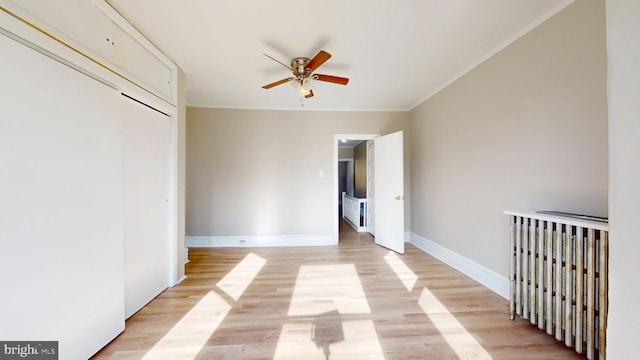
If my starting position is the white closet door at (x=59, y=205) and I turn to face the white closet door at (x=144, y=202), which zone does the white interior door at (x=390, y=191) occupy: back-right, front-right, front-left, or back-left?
front-right

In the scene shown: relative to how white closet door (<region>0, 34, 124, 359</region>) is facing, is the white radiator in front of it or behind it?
in front

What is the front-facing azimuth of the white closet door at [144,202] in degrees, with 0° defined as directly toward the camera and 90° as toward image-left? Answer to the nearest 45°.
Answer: approximately 315°

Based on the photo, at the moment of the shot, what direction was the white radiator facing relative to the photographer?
facing the viewer and to the left of the viewer

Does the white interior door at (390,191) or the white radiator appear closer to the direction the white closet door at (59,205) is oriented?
the white radiator

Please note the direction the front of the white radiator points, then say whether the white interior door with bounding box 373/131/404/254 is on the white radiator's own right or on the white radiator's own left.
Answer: on the white radiator's own right

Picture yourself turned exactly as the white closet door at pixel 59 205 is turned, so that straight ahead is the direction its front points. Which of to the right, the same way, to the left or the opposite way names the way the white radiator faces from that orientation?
the opposite way

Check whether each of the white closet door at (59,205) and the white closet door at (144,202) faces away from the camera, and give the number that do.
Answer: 0

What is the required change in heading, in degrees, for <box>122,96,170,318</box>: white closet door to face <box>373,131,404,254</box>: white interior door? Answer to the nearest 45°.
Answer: approximately 45° to its left

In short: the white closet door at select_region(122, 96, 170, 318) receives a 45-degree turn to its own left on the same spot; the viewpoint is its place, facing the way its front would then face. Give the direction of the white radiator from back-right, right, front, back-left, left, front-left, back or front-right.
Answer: front-right
